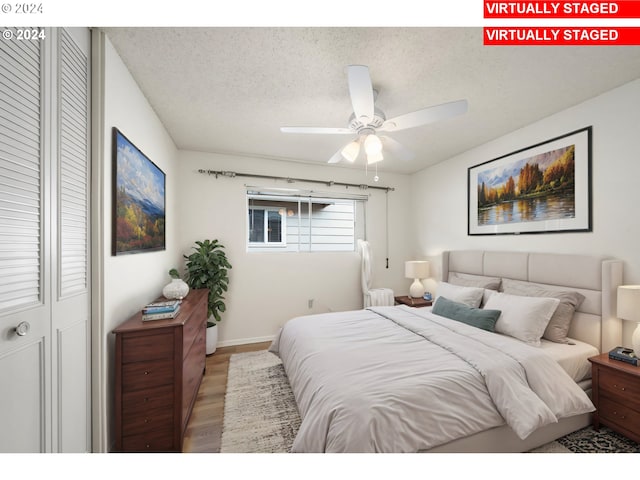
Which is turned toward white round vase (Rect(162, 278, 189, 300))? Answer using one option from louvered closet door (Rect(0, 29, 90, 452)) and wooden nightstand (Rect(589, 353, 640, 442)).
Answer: the wooden nightstand

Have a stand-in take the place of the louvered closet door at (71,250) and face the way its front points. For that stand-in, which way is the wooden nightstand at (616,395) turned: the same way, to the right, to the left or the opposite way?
the opposite way

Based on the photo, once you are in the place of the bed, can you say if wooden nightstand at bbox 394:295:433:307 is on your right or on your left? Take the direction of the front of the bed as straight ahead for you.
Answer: on your right

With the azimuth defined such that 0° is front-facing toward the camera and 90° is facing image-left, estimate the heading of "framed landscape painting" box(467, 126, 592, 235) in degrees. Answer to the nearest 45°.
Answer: approximately 45°

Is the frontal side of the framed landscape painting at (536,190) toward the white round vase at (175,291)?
yes

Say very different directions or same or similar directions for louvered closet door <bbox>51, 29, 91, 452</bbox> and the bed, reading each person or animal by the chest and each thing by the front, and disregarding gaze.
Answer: very different directions
